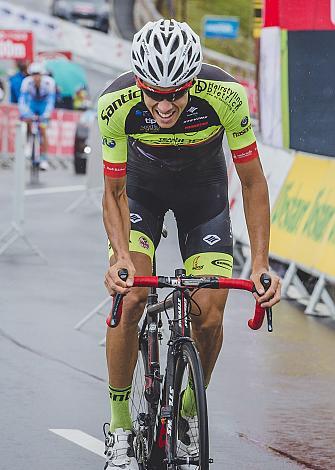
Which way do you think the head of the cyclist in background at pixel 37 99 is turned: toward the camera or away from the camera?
toward the camera

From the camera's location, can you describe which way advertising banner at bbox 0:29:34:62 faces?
facing the viewer

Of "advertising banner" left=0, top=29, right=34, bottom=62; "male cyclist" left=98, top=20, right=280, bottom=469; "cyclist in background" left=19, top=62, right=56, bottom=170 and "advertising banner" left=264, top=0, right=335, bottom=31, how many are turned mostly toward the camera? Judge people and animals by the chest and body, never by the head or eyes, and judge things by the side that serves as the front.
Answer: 4

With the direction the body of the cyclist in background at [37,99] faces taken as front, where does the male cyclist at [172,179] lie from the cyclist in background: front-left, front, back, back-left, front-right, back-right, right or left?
front

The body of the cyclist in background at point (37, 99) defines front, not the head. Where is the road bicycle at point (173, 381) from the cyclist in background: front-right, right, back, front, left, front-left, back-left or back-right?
front

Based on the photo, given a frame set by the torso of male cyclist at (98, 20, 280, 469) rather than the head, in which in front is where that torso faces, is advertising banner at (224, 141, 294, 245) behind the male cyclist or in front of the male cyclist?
behind

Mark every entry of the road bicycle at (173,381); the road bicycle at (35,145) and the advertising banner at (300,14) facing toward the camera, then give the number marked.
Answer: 3

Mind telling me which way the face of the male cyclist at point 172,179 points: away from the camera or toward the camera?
toward the camera

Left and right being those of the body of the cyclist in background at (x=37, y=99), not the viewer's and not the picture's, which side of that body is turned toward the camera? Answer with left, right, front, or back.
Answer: front

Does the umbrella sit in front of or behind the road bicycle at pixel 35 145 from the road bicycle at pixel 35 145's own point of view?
behind

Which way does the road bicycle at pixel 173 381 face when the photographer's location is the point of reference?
facing the viewer

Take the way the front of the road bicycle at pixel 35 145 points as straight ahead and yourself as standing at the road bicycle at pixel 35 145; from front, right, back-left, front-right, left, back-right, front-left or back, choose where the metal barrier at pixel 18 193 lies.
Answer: front
